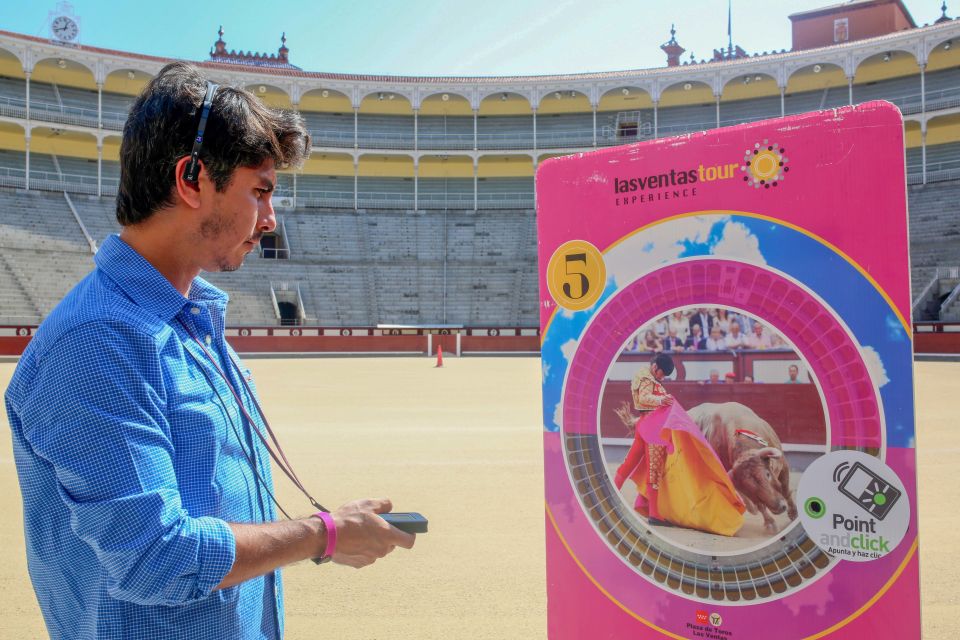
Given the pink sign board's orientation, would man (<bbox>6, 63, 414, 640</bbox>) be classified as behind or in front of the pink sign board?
in front

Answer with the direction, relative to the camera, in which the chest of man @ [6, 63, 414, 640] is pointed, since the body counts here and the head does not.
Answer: to the viewer's right

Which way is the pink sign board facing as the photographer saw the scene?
facing the viewer and to the left of the viewer

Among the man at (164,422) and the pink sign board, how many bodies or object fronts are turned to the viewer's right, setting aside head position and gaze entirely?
1

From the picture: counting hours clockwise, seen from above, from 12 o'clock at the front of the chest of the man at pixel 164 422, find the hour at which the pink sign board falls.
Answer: The pink sign board is roughly at 12 o'clock from the man.

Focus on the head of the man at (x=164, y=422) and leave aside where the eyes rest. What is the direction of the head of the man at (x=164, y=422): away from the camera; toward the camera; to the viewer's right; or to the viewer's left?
to the viewer's right

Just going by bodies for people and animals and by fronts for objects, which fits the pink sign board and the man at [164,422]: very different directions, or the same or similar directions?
very different directions
